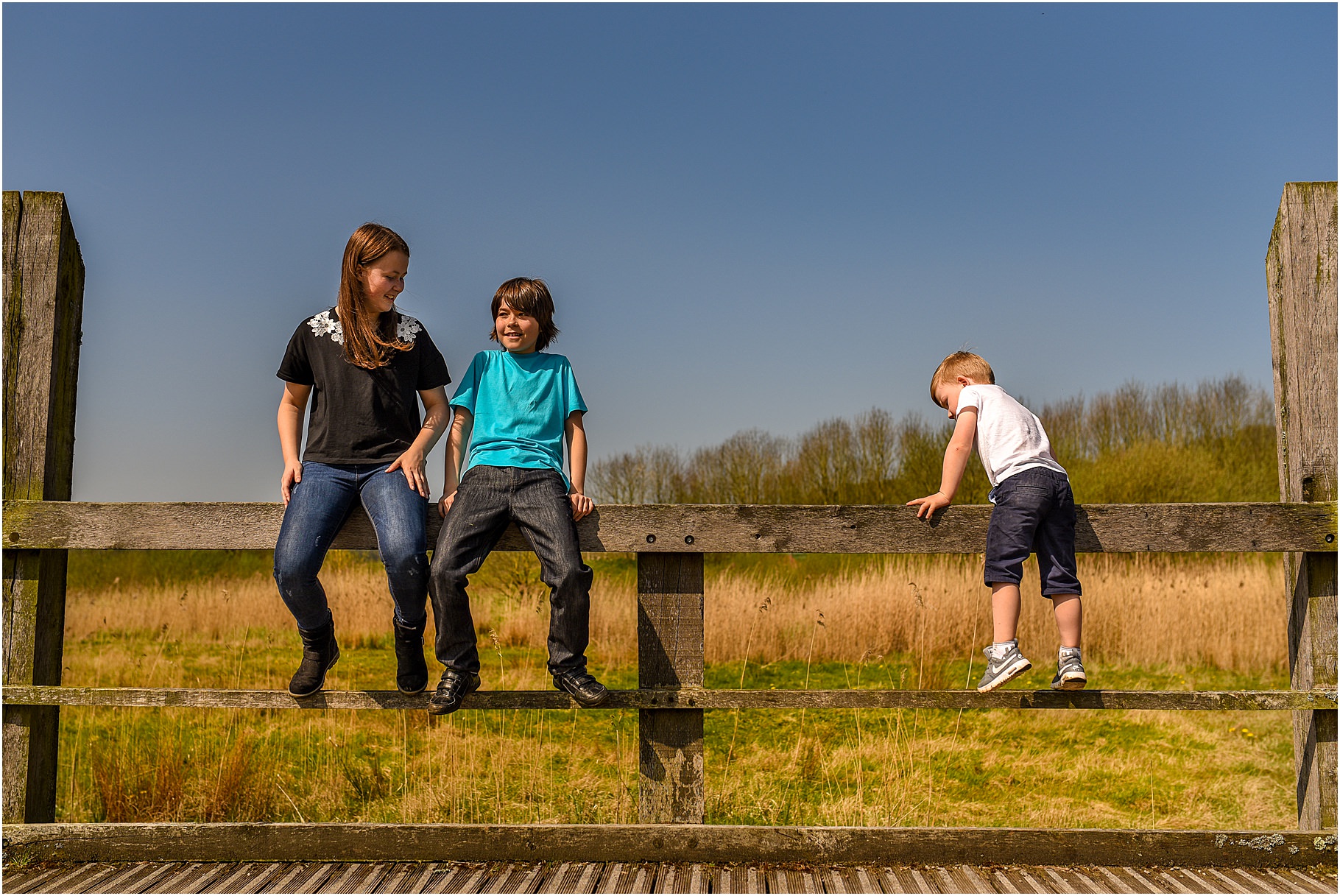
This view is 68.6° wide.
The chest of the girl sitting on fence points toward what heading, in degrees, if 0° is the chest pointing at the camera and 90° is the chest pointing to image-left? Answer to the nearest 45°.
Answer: approximately 0°

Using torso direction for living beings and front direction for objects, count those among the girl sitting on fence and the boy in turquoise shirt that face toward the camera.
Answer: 2

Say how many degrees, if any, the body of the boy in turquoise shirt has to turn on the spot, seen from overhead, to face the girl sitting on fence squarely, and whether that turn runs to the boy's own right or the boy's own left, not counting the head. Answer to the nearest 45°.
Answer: approximately 90° to the boy's own right

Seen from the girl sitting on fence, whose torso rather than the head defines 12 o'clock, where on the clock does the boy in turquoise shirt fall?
The boy in turquoise shirt is roughly at 10 o'clock from the girl sitting on fence.

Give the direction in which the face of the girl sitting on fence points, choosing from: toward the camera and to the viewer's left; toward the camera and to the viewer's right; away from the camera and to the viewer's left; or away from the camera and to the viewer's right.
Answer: toward the camera and to the viewer's right

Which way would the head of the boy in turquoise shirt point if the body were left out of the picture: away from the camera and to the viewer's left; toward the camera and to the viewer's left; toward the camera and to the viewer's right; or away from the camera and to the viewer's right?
toward the camera and to the viewer's left
